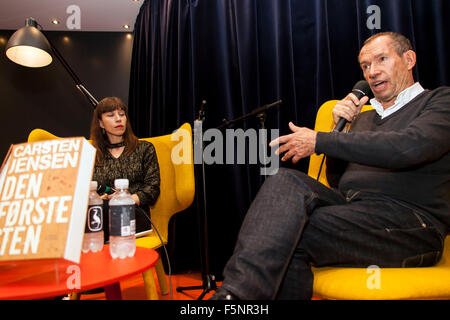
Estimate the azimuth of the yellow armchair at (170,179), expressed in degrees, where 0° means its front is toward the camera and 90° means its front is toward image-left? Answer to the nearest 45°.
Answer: approximately 0°

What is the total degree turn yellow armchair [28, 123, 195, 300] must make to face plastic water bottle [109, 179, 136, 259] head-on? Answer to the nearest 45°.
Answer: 0° — it already faces it

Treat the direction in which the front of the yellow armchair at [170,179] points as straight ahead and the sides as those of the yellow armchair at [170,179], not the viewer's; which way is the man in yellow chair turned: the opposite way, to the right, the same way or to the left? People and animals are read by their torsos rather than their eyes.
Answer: to the right
